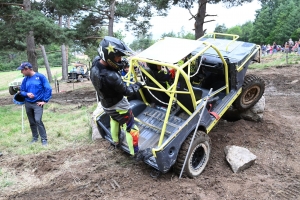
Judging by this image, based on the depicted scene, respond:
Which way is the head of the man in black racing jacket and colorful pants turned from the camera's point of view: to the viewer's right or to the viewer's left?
to the viewer's right

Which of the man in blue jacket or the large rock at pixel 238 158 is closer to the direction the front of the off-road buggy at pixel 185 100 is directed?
the large rock

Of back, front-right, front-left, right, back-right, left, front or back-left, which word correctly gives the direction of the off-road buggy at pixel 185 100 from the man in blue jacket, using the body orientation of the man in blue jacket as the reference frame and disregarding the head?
left

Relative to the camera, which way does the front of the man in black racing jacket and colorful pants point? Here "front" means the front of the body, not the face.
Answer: to the viewer's right
